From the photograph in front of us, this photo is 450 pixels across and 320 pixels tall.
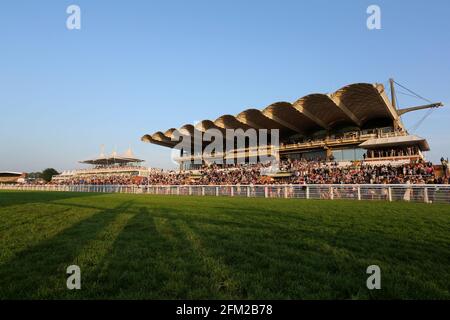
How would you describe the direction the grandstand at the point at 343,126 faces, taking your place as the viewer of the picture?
facing the viewer and to the left of the viewer
